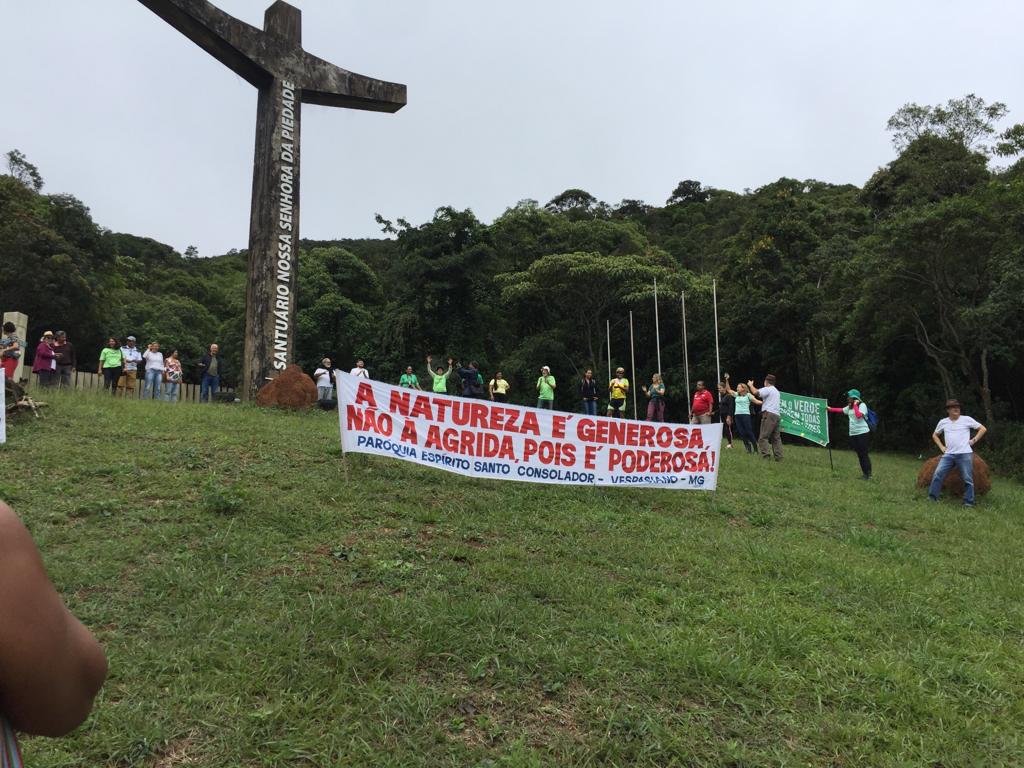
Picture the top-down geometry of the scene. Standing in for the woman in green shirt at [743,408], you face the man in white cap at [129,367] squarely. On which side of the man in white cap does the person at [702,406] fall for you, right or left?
right

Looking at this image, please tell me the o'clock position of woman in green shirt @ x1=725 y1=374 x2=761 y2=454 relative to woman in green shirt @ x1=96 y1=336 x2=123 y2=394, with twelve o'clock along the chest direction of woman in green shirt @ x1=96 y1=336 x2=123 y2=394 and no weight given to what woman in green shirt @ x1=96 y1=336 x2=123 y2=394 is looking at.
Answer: woman in green shirt @ x1=725 y1=374 x2=761 y2=454 is roughly at 10 o'clock from woman in green shirt @ x1=96 y1=336 x2=123 y2=394.

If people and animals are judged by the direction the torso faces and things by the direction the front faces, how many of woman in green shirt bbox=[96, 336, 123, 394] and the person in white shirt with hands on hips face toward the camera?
2

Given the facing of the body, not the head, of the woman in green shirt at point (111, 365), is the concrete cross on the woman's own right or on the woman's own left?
on the woman's own left

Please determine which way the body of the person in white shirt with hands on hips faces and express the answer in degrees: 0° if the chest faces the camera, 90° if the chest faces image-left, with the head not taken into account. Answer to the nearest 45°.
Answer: approximately 0°
